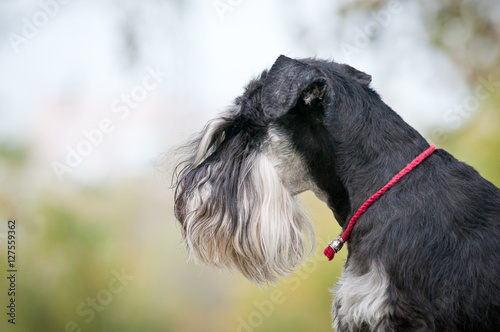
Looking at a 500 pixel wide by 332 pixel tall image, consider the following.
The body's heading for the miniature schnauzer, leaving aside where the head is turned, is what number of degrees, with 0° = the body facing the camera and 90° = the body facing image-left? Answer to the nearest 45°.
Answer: approximately 90°
